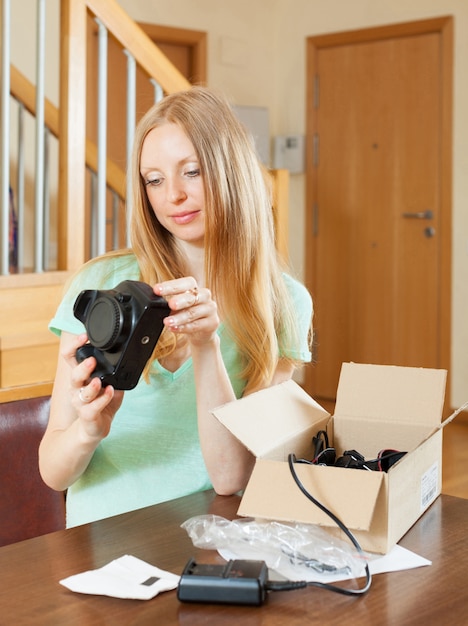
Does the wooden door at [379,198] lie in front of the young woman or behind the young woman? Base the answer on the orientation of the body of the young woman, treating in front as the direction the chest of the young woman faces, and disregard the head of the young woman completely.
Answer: behind

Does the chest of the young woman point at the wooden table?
yes

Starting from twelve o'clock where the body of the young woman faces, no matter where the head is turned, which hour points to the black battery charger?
The black battery charger is roughly at 12 o'clock from the young woman.

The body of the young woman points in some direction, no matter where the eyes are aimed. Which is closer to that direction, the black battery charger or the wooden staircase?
the black battery charger

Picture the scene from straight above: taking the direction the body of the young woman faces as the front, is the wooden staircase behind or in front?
behind

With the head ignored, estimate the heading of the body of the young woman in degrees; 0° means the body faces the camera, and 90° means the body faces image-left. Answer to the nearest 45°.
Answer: approximately 0°
